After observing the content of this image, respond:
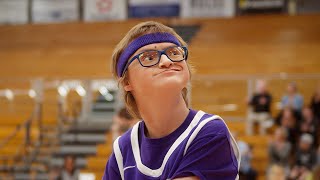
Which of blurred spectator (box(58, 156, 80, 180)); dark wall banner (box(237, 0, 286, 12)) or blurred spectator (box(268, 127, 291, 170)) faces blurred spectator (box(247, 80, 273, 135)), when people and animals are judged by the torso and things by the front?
the dark wall banner

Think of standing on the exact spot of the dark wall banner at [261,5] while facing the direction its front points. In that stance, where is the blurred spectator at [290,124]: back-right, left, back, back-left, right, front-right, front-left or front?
front

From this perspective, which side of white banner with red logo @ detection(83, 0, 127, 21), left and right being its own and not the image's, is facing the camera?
front

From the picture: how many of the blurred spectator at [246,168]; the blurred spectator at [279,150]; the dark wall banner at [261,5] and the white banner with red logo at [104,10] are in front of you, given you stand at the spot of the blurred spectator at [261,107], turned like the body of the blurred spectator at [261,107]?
2

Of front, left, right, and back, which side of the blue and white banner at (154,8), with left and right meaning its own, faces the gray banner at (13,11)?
right

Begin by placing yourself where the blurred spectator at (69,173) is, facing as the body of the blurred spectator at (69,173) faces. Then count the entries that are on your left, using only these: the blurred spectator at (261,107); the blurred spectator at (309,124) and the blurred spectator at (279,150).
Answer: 3

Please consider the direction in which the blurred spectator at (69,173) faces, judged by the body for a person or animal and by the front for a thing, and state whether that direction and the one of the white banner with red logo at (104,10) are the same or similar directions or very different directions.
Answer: same or similar directions

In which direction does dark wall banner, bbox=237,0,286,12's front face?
toward the camera

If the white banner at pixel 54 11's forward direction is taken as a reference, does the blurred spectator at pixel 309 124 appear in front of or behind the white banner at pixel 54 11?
in front

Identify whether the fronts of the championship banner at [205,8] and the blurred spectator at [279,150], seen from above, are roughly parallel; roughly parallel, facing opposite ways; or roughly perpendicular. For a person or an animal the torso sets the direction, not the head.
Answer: roughly parallel

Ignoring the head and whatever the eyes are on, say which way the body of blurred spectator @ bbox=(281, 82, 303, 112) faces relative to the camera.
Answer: toward the camera

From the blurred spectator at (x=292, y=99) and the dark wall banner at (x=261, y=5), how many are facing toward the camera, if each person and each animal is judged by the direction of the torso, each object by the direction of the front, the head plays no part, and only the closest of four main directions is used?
2

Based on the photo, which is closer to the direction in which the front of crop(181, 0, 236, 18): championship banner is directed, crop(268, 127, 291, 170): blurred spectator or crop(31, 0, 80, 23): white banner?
the blurred spectator

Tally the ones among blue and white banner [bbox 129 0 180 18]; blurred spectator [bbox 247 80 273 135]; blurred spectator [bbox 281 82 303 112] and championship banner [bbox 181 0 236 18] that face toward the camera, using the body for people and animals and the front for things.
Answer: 4

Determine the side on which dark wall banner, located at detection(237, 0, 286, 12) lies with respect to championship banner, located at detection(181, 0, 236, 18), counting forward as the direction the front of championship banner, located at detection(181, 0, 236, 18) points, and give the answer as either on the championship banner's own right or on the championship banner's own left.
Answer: on the championship banner's own left

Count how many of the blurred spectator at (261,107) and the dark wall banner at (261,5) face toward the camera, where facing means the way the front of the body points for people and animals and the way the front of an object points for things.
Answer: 2

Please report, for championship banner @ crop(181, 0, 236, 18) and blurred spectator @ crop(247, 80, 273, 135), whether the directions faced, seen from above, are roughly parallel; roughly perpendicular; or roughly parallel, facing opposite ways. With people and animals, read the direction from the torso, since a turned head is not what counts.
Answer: roughly parallel

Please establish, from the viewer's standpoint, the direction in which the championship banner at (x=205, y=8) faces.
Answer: facing the viewer
